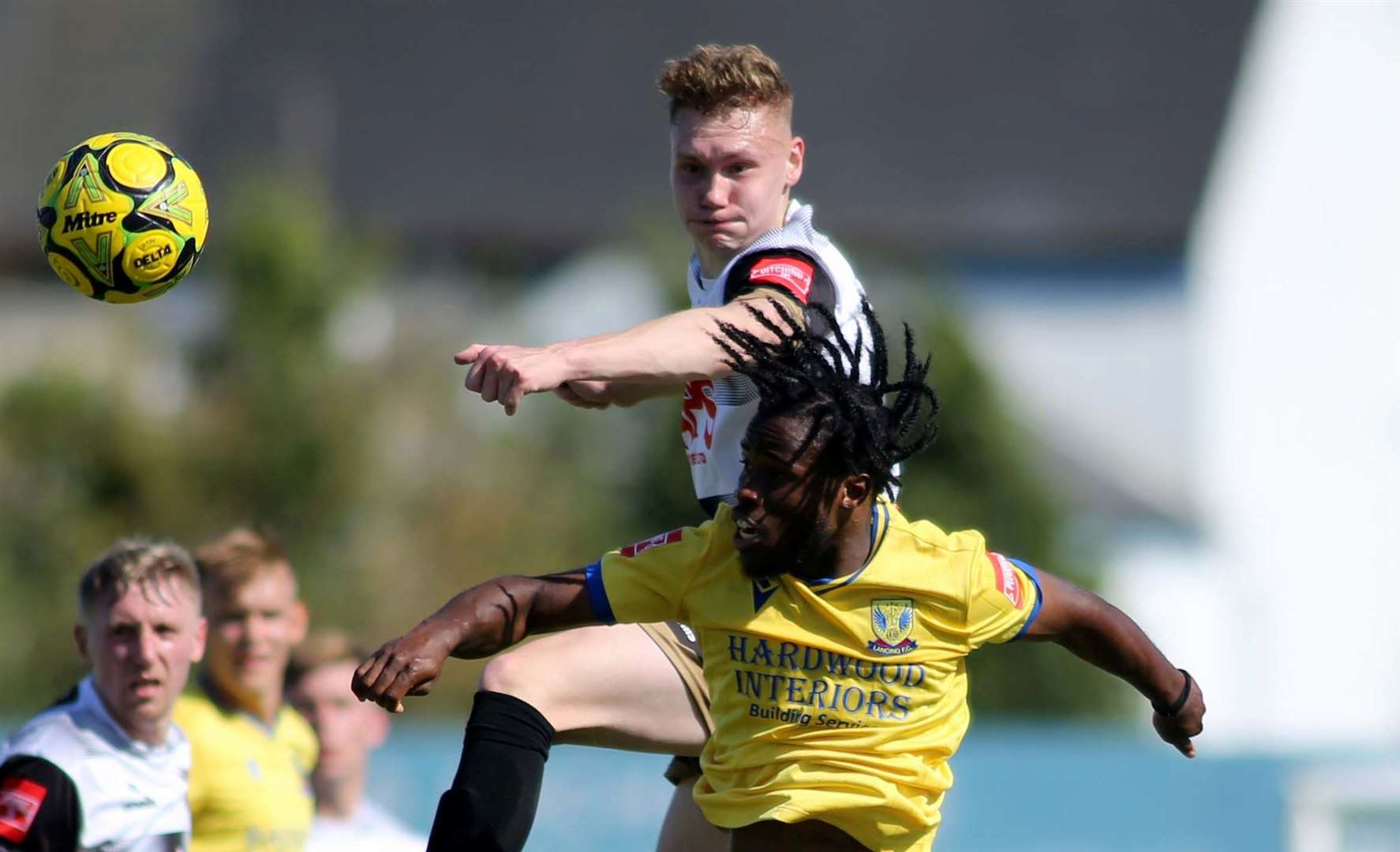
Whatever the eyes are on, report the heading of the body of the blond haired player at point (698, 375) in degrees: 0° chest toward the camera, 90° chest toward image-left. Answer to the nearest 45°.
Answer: approximately 45°

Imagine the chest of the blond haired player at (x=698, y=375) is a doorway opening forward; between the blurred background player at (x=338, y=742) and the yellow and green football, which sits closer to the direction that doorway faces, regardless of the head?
the yellow and green football

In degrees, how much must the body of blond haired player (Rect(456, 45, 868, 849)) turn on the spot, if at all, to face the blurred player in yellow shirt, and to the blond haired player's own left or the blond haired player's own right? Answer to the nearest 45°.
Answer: approximately 90° to the blond haired player's own right

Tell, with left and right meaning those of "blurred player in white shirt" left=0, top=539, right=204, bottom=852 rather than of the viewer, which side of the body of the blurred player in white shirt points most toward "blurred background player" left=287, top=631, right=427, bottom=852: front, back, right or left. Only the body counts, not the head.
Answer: left

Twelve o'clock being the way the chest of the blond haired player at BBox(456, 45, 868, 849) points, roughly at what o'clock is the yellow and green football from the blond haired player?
The yellow and green football is roughly at 2 o'clock from the blond haired player.

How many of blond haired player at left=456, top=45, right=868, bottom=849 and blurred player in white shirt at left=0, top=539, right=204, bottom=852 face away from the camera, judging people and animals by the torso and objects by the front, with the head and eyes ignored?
0

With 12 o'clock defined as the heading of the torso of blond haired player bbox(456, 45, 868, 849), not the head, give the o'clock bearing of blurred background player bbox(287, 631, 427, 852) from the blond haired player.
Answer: The blurred background player is roughly at 4 o'clock from the blond haired player.

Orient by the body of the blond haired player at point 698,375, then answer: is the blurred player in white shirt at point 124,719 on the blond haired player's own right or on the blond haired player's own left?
on the blond haired player's own right

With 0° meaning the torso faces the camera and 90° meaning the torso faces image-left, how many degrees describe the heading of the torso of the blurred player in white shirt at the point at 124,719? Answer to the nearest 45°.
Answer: approximately 315°
